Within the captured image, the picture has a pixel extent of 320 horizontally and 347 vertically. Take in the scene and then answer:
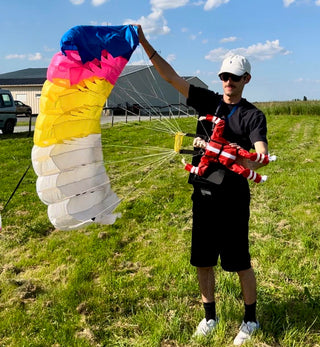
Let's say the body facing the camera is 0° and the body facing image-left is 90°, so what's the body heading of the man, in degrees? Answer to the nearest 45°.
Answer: approximately 45°
